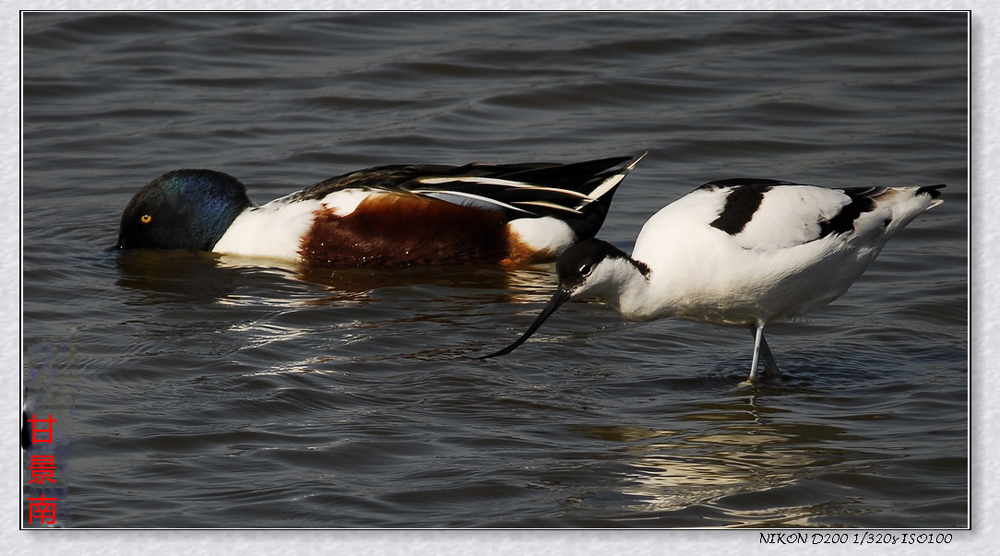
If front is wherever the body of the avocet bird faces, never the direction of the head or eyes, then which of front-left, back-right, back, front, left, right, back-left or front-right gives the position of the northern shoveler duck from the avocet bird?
front-right

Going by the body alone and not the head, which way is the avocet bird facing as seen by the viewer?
to the viewer's left

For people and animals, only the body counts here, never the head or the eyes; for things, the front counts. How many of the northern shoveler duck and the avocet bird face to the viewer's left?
2

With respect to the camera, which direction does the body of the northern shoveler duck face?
to the viewer's left

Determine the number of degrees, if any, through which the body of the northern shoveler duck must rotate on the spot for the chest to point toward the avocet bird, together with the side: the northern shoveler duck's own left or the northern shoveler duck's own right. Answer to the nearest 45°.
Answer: approximately 135° to the northern shoveler duck's own left
